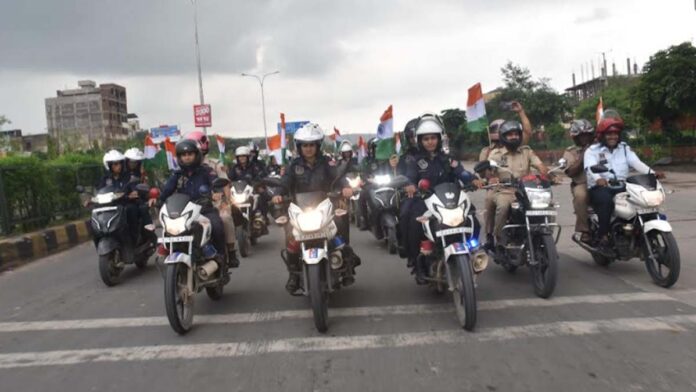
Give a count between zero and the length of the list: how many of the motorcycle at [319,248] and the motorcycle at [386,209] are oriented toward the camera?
2

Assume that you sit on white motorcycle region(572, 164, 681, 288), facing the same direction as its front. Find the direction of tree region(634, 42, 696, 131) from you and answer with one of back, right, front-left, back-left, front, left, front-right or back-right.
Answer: back-left

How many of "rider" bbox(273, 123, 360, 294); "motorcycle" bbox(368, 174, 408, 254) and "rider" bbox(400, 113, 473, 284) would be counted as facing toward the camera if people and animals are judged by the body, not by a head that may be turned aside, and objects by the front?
3

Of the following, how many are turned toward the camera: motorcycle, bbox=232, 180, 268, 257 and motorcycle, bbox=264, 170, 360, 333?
2

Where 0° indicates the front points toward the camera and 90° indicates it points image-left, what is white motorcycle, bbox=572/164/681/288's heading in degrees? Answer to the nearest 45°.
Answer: approximately 315°

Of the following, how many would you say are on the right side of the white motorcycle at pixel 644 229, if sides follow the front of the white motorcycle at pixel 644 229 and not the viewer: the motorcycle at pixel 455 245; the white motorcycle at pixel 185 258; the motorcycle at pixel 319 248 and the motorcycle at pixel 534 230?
4

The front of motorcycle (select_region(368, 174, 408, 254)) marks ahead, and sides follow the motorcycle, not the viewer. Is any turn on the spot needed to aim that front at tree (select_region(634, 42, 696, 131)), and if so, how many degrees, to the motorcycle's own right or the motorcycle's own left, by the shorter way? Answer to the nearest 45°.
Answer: approximately 135° to the motorcycle's own left

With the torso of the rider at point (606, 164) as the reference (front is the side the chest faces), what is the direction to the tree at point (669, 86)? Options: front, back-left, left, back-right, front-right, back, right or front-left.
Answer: back-left

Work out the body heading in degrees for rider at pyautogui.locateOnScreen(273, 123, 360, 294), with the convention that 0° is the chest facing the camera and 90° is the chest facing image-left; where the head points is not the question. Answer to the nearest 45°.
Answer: approximately 0°

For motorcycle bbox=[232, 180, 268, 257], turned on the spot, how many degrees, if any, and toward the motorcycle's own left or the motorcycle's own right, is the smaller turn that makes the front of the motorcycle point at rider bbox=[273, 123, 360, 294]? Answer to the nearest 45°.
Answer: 0° — it already faces them

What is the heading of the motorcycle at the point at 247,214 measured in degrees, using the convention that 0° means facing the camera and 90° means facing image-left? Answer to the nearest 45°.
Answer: approximately 0°
